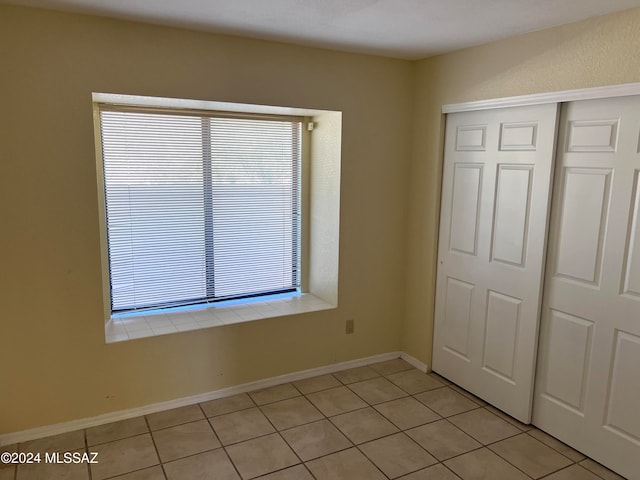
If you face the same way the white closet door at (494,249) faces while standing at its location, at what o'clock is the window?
The window is roughly at 1 o'clock from the white closet door.

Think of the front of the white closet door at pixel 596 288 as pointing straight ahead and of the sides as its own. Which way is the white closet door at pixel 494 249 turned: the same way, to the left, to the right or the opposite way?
the same way

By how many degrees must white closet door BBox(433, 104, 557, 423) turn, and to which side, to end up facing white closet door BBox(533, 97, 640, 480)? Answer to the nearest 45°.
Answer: approximately 90° to its left

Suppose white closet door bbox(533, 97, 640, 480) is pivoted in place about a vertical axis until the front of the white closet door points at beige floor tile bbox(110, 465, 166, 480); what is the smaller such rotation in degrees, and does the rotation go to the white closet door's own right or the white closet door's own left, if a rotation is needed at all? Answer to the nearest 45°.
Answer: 0° — it already faces it

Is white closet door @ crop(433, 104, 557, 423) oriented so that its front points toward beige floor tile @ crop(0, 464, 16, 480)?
yes

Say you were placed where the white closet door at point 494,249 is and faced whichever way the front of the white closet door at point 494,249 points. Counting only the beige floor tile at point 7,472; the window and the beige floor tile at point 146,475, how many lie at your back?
0

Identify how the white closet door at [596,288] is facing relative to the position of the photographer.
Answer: facing the viewer and to the left of the viewer

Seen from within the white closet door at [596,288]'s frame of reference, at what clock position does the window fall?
The window is roughly at 1 o'clock from the white closet door.

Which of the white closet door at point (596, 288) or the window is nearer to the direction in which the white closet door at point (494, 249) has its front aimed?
the window

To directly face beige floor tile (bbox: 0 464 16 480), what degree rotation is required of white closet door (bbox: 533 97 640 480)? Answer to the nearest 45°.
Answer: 0° — it already faces it

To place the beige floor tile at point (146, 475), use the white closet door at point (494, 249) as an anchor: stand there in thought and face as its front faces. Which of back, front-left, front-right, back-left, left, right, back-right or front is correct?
front

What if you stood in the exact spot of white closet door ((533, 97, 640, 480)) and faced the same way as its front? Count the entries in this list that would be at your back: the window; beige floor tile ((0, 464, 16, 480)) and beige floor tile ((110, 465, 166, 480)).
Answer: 0

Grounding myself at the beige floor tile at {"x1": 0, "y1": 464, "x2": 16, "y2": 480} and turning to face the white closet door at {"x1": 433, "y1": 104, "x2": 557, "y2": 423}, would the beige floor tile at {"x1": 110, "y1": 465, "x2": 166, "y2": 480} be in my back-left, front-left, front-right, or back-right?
front-right

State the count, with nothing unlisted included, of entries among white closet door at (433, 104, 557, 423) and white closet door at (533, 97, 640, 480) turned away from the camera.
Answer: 0

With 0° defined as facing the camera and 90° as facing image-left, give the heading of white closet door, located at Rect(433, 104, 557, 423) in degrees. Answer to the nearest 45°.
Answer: approximately 45°
